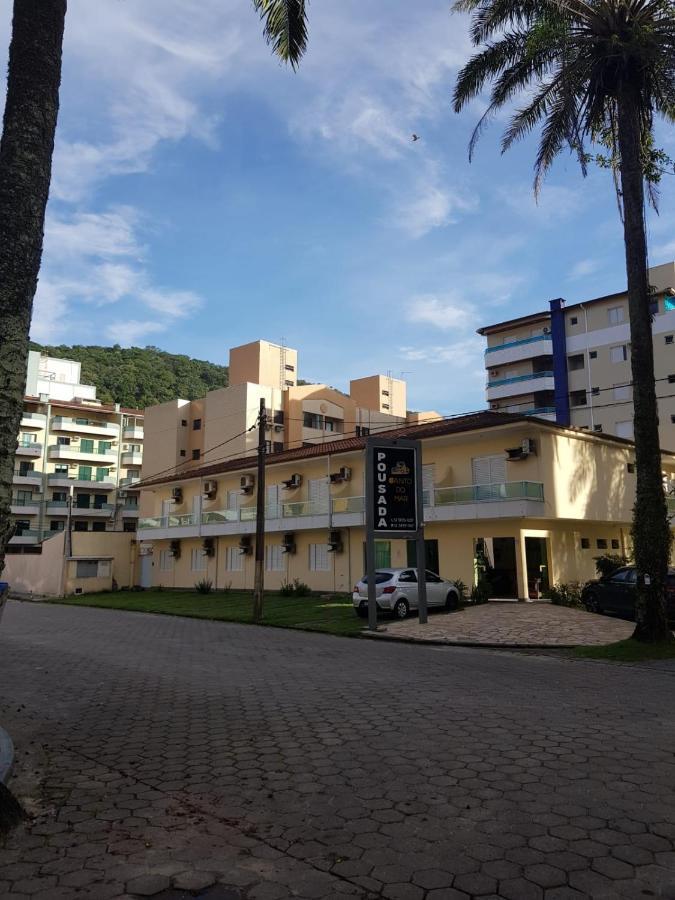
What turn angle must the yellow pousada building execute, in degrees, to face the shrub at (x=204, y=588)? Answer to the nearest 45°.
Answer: approximately 90° to its right

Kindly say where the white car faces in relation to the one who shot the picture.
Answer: facing away from the viewer and to the right of the viewer

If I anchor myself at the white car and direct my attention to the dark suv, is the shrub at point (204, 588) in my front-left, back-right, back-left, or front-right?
back-left

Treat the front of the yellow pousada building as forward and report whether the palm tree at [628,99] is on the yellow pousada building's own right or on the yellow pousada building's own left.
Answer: on the yellow pousada building's own left

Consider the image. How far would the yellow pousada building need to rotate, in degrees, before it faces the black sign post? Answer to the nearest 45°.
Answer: approximately 45° to its left

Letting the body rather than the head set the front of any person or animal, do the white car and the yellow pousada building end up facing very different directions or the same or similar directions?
very different directions

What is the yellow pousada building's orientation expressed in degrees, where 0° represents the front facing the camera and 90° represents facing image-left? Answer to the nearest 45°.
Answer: approximately 45°
